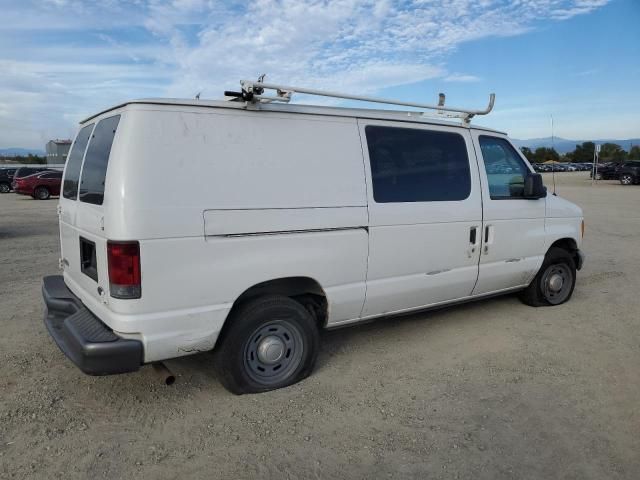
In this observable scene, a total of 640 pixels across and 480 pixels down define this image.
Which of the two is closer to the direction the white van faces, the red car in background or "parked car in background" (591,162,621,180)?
the parked car in background

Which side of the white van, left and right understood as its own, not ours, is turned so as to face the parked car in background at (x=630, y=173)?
front

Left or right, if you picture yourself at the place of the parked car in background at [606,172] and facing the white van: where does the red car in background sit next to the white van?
right

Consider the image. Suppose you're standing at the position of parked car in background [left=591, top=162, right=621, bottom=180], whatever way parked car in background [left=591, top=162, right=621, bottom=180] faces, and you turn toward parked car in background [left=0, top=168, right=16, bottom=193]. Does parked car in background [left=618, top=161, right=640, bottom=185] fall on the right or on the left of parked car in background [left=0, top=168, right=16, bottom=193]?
left

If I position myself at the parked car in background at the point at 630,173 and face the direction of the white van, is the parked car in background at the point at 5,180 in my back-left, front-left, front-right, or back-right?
front-right

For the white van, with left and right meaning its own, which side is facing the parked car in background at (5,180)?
left

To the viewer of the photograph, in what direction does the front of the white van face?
facing away from the viewer and to the right of the viewer

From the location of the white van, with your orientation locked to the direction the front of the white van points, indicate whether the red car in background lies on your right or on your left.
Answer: on your left

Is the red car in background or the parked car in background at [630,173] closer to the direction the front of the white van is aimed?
the parked car in background

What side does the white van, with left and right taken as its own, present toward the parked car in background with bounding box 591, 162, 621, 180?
front

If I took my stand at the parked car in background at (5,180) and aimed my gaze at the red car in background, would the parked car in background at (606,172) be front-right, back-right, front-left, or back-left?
front-left
